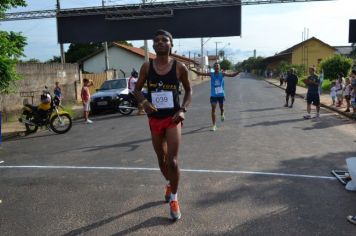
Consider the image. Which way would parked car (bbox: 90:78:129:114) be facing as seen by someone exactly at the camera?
facing the viewer and to the left of the viewer

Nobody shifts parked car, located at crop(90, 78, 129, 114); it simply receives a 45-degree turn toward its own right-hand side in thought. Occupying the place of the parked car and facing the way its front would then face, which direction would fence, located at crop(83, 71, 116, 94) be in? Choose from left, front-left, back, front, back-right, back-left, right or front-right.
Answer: right

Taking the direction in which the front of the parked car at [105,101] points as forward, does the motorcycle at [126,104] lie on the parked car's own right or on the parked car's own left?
on the parked car's own left

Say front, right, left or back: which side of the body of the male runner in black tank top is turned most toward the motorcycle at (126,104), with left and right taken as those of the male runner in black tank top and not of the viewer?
back

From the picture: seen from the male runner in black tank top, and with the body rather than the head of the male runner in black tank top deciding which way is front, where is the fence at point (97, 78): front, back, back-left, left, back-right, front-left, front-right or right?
back

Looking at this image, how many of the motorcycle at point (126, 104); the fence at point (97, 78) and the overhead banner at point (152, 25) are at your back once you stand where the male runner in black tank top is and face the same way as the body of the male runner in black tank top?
3

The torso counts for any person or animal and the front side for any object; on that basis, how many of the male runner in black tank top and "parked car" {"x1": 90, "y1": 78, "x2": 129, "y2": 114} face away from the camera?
0

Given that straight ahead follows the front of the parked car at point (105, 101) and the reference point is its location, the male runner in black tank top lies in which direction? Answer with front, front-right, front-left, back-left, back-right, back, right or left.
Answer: front-left

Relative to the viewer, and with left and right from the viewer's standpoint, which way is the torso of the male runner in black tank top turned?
facing the viewer

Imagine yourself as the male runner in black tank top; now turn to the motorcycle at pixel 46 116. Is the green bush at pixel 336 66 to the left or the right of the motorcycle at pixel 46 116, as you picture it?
right

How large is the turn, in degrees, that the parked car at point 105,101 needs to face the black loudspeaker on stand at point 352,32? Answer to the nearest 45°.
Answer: approximately 90° to its left

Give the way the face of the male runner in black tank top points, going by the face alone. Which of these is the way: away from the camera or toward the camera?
toward the camera

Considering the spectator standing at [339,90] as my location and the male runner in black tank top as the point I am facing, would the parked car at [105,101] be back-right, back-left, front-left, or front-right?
front-right
